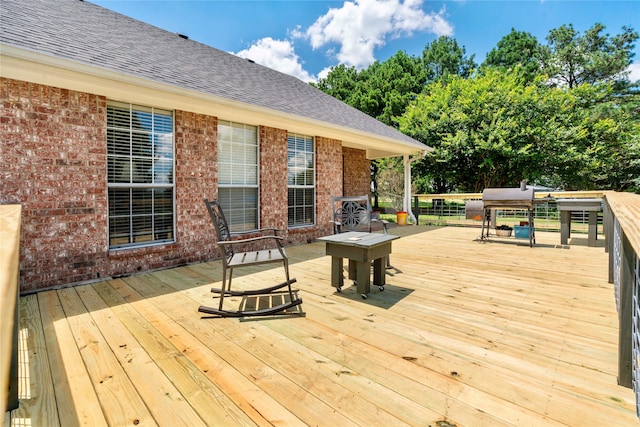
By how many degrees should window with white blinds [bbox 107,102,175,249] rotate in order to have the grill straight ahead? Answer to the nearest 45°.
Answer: approximately 45° to its left

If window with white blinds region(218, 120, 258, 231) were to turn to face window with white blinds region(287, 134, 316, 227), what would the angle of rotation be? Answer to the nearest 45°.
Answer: approximately 90° to its left

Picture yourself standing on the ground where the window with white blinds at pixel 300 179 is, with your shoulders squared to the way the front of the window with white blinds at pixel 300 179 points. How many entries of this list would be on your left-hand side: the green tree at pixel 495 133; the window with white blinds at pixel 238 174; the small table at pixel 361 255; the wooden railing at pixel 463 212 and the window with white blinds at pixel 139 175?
2

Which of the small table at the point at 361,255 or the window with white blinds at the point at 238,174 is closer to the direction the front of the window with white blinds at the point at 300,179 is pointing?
the small table

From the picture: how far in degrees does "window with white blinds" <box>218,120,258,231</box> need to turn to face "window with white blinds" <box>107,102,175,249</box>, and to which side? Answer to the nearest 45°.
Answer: approximately 90° to its right

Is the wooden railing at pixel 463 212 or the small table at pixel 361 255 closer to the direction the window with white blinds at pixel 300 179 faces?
the small table

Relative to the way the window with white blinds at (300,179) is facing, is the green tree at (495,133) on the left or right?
on its left

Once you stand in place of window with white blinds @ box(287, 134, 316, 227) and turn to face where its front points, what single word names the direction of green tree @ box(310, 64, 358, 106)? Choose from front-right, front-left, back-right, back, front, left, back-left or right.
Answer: back-left

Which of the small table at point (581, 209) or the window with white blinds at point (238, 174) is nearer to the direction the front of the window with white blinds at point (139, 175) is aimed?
the small table
